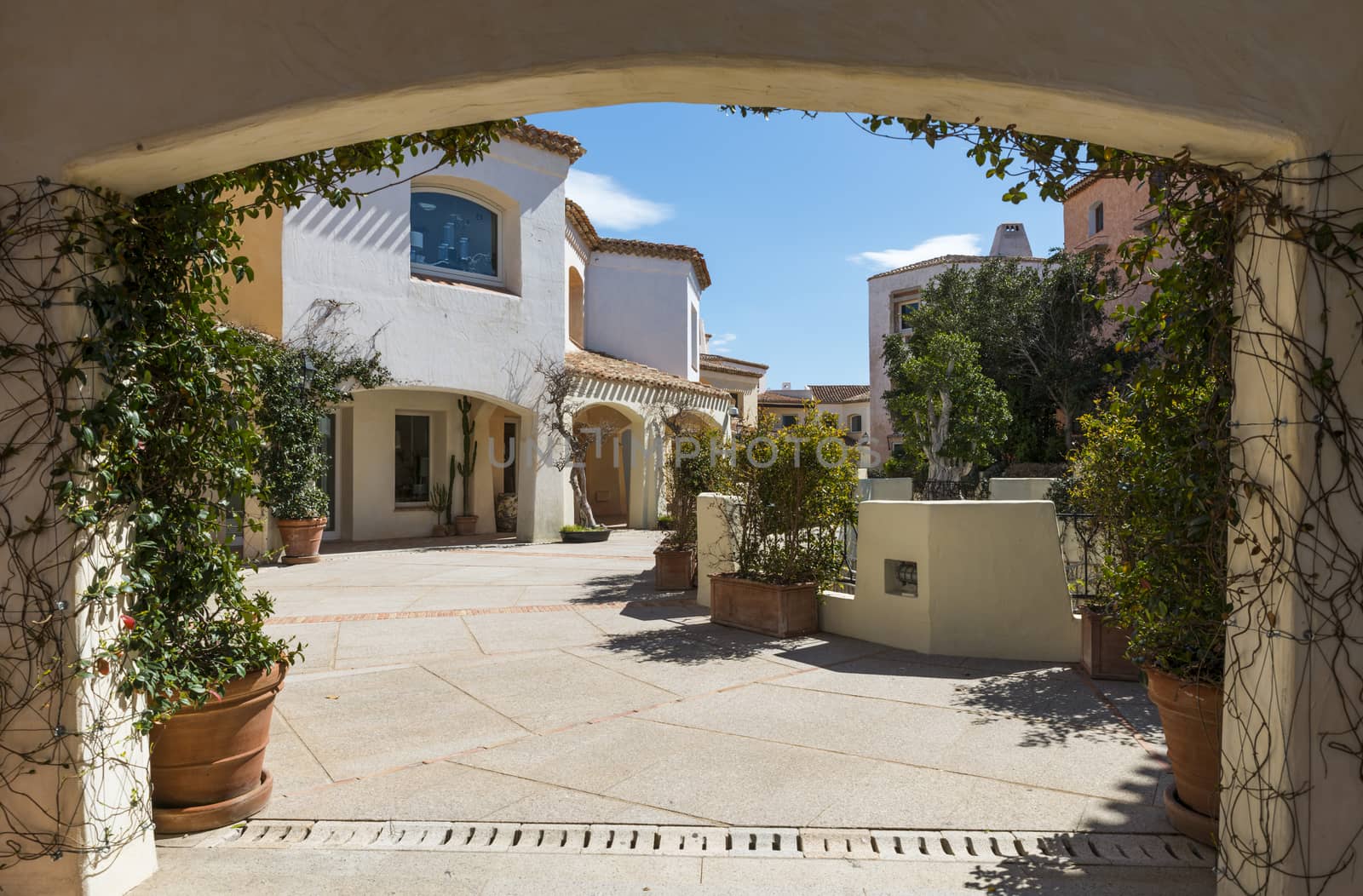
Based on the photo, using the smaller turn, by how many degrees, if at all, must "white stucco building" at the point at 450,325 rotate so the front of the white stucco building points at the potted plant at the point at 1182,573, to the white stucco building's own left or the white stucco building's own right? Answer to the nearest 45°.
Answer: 0° — it already faces it

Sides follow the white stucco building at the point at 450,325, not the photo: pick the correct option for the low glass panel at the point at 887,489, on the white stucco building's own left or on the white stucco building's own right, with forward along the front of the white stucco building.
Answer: on the white stucco building's own left

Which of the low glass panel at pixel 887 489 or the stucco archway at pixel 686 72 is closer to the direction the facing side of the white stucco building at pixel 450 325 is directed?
the stucco archway

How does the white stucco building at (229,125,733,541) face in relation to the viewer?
toward the camera

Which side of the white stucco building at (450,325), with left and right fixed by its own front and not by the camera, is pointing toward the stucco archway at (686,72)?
front

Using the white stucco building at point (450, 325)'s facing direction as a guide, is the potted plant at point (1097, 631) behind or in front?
in front

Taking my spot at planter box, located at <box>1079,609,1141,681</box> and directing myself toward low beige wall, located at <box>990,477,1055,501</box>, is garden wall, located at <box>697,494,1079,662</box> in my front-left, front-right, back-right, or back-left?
front-left

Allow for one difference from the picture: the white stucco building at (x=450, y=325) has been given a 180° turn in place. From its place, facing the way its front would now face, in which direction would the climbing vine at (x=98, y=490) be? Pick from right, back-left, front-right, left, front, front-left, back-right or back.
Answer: back

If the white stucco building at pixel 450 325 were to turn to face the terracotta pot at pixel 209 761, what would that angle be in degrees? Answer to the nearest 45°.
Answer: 0° — it already faces it

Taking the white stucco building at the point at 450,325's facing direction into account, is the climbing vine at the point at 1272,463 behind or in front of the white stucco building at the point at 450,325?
in front
